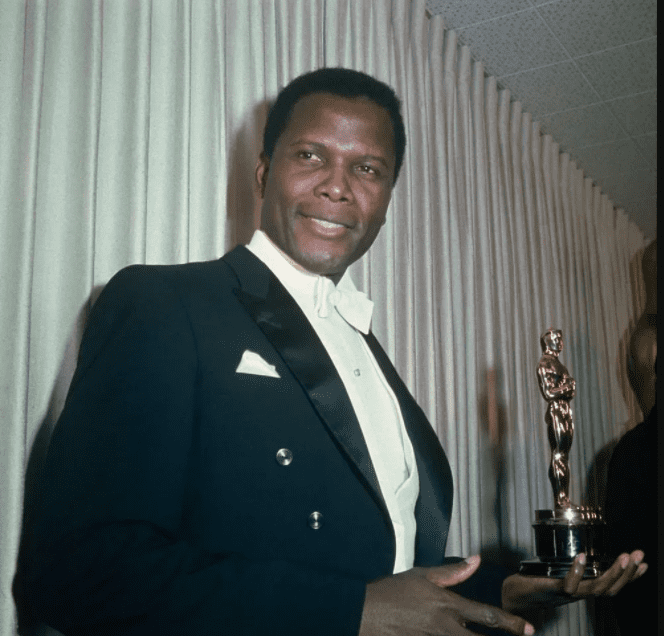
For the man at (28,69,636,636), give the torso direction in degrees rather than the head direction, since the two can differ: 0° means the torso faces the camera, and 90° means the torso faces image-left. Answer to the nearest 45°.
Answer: approximately 315°
